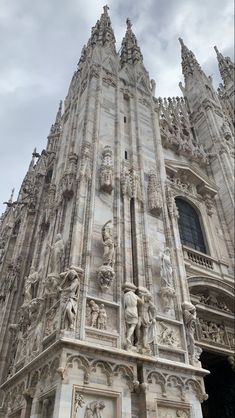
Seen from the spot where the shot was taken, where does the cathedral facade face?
facing the viewer and to the right of the viewer
